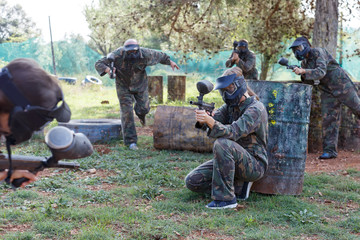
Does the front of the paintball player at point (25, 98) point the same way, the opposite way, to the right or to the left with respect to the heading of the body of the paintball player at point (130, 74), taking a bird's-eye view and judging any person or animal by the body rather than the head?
to the left

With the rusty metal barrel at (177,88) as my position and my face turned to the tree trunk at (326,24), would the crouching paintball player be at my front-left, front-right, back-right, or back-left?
front-right

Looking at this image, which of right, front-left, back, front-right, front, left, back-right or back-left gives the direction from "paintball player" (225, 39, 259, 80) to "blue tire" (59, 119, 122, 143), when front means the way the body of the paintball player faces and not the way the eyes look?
front

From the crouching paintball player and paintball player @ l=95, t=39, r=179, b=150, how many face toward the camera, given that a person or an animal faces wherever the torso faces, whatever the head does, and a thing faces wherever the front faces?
1

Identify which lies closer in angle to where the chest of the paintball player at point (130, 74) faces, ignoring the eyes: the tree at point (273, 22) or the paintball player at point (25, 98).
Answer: the paintball player

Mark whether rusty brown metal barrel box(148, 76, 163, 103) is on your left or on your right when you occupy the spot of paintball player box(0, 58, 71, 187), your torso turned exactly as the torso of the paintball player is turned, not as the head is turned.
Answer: on your left

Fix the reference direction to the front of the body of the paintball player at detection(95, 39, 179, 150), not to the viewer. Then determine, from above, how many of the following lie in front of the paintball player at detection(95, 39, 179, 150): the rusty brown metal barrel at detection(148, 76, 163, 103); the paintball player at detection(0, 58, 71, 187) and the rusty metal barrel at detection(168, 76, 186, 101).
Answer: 1

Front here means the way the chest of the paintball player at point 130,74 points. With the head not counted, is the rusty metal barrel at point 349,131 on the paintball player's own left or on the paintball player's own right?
on the paintball player's own left

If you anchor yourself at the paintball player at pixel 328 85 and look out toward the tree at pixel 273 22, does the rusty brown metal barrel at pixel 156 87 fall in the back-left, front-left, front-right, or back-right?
front-left

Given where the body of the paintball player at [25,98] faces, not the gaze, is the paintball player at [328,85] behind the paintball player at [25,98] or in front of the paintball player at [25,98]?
in front

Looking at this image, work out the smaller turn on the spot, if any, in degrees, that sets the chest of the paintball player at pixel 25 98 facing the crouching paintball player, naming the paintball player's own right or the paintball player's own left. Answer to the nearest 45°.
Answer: approximately 45° to the paintball player's own left

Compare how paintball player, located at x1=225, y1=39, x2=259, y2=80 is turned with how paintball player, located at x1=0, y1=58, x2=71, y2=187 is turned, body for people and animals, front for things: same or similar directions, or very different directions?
very different directions

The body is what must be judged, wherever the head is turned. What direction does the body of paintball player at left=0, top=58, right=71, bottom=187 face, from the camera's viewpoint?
to the viewer's right

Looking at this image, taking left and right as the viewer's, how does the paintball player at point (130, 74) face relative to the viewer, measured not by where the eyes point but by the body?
facing the viewer

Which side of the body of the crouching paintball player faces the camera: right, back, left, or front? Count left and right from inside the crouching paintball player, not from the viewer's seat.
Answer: left

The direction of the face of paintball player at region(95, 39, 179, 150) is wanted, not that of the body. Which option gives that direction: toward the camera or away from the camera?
toward the camera

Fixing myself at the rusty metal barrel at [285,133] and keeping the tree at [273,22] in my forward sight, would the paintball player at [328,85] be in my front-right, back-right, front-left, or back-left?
front-right
